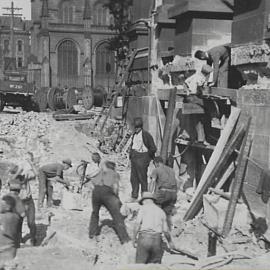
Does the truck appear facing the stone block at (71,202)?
no

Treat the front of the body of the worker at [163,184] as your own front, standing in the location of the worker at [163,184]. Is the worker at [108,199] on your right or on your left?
on your left

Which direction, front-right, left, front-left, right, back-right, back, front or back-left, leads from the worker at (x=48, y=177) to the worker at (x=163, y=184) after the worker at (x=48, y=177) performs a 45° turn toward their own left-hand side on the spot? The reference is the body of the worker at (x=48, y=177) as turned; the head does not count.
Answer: right

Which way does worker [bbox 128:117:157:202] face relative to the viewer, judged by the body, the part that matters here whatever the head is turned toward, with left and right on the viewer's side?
facing the viewer and to the left of the viewer

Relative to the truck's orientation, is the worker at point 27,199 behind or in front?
behind

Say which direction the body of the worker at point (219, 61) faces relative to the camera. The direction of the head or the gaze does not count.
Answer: to the viewer's left

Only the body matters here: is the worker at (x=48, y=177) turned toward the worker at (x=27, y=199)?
no
